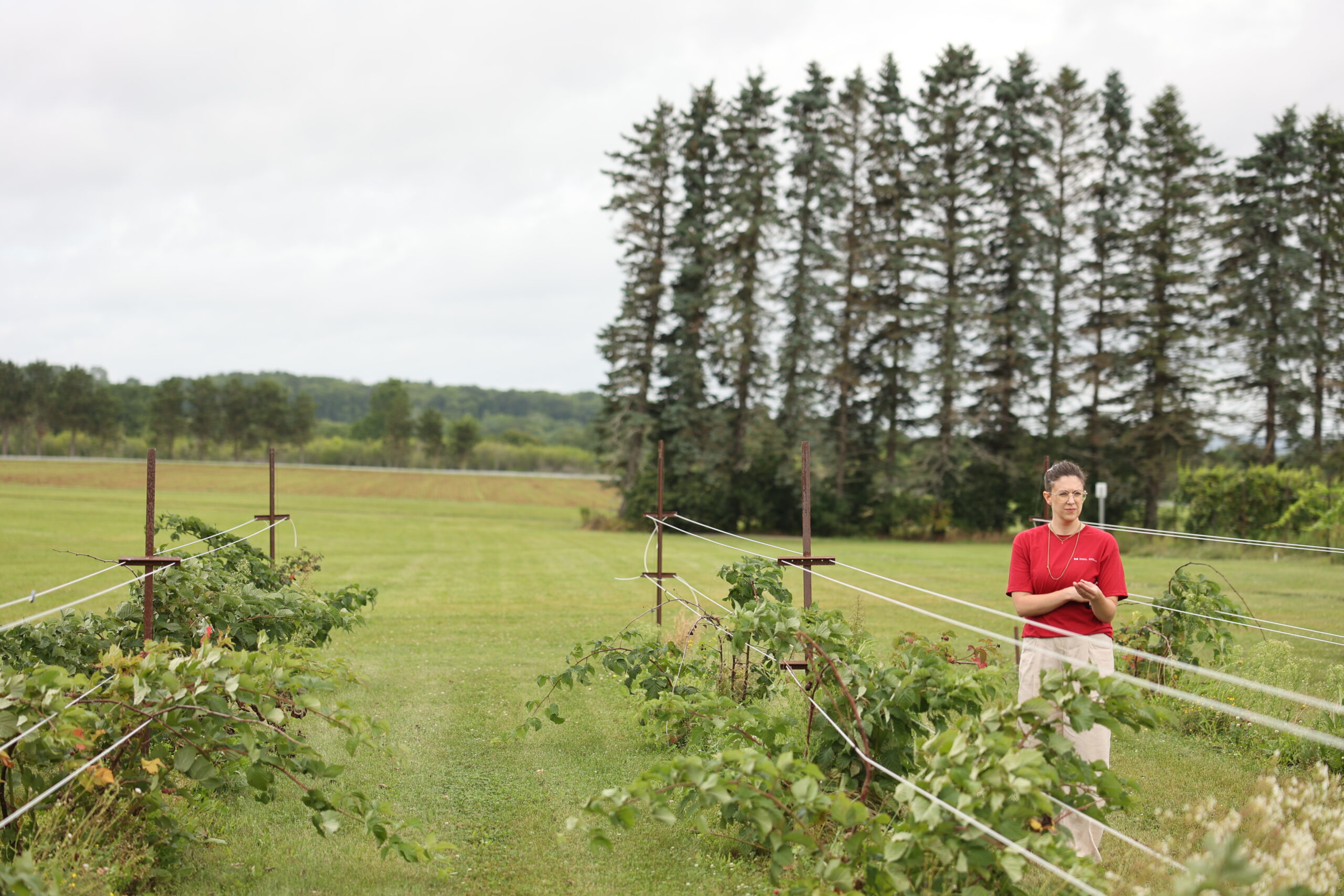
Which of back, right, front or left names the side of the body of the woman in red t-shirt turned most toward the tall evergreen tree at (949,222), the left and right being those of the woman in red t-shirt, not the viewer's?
back

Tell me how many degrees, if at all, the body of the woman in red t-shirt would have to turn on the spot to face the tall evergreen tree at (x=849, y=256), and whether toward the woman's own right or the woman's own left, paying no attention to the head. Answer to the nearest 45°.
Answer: approximately 180°

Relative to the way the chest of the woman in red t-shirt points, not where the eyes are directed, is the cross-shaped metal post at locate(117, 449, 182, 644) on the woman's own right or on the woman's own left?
on the woman's own right

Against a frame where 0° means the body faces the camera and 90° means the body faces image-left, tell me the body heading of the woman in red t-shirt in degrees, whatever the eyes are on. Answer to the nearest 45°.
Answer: approximately 0°

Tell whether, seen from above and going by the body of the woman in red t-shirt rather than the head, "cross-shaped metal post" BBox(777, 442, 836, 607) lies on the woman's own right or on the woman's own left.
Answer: on the woman's own right

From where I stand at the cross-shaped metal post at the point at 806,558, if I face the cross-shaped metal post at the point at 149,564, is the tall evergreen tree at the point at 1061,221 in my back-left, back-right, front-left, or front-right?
back-right

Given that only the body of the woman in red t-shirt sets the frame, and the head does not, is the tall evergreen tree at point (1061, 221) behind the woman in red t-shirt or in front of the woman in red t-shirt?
behind

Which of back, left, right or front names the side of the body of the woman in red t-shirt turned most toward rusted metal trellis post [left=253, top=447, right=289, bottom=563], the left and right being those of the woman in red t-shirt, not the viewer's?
right

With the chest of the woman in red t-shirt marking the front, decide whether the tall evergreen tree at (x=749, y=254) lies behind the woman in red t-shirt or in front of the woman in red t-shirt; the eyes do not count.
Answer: behind

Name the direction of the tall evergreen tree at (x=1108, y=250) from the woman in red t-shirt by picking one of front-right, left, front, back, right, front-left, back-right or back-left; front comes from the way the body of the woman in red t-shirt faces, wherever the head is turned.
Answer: back

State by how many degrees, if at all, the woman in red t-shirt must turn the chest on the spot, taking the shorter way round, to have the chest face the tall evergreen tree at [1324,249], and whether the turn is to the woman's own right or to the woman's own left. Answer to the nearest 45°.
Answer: approximately 180°

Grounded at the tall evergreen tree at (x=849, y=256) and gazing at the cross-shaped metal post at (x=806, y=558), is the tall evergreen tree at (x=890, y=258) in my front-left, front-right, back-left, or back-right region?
back-left

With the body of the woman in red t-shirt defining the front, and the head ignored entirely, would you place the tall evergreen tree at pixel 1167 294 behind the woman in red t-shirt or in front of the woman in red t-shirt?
behind
